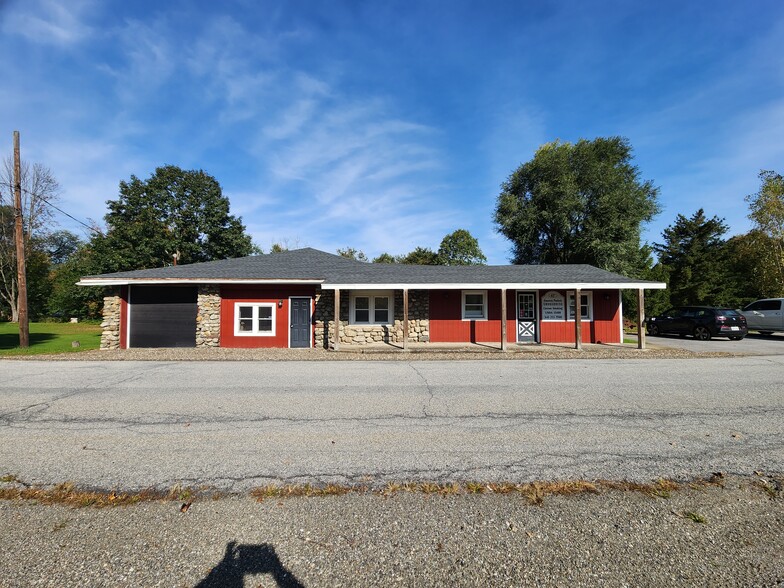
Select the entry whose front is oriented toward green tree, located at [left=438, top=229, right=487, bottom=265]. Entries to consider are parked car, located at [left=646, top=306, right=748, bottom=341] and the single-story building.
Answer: the parked car

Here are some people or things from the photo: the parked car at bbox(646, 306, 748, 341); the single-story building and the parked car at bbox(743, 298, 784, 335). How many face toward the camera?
1

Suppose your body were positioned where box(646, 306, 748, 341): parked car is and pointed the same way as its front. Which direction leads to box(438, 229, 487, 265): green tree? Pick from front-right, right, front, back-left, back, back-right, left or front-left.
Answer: front

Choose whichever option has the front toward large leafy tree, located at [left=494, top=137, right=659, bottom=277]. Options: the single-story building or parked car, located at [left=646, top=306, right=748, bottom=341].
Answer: the parked car

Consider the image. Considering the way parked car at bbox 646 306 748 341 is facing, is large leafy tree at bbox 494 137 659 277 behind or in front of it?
in front

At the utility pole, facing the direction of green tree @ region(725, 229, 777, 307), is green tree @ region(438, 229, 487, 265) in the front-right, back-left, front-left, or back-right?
front-left

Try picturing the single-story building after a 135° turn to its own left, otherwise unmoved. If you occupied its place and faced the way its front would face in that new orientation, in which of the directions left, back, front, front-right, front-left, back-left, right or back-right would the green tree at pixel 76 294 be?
left

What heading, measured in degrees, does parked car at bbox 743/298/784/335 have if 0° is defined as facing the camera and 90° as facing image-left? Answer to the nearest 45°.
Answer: approximately 90°

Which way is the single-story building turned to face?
toward the camera

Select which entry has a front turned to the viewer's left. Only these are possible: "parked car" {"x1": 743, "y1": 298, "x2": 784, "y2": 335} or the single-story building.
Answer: the parked car

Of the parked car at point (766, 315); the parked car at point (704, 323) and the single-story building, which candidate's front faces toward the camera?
the single-story building

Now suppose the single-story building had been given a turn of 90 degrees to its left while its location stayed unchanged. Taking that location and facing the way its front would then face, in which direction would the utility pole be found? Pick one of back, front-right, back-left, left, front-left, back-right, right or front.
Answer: back

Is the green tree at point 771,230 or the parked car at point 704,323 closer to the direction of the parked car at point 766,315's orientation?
the parked car

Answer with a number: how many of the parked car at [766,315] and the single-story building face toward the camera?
1
